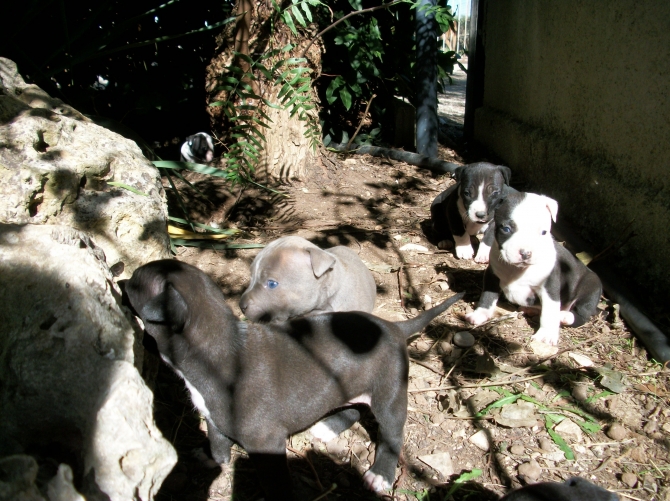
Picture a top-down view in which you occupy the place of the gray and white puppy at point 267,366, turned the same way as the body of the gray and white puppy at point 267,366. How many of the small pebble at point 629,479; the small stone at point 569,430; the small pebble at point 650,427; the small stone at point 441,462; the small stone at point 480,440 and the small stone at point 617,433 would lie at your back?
6

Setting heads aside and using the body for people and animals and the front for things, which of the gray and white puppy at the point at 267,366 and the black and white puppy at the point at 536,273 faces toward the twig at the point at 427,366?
the black and white puppy at the point at 536,273

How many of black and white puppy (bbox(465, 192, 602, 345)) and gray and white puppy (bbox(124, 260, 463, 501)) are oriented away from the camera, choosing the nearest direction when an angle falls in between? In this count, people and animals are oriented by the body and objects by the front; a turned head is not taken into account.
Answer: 0

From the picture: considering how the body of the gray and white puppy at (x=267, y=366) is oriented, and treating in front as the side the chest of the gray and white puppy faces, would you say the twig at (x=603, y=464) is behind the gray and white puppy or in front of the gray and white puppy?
behind

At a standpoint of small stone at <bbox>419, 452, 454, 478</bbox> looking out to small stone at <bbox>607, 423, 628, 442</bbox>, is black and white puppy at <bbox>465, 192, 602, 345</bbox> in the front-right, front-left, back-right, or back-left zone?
front-left

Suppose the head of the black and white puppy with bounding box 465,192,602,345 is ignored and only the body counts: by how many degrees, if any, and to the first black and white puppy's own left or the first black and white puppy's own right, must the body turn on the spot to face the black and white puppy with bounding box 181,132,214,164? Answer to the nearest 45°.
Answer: approximately 90° to the first black and white puppy's own right

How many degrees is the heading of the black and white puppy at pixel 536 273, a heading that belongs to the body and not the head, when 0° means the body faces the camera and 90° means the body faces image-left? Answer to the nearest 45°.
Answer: approximately 45°

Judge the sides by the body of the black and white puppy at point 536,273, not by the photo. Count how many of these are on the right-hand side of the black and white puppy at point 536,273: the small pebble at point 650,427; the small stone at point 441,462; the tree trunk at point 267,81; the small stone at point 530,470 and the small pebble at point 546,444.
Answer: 1

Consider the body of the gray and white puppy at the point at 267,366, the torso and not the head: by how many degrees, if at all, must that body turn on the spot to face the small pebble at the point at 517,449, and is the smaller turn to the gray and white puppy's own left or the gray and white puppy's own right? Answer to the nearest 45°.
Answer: approximately 180°

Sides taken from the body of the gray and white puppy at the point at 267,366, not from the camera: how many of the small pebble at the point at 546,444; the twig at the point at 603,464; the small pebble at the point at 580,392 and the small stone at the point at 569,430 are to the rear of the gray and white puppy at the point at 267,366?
4

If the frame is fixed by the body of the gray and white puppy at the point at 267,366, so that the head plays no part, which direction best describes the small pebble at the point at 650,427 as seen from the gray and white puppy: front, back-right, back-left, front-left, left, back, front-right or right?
back

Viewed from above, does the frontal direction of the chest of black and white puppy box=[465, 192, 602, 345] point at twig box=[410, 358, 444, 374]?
yes

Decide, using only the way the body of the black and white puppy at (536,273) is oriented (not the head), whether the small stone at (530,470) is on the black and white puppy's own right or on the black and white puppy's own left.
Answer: on the black and white puppy's own left

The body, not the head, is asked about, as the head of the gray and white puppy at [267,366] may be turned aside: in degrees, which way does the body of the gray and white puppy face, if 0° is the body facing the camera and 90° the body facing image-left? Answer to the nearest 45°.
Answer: approximately 90°
